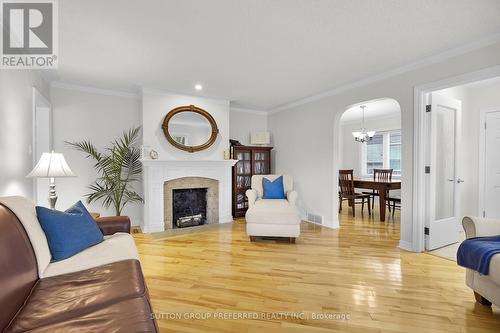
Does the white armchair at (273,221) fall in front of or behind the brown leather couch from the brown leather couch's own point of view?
in front

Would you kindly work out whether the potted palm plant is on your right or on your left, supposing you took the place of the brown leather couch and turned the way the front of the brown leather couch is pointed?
on your left

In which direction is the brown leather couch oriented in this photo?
to the viewer's right

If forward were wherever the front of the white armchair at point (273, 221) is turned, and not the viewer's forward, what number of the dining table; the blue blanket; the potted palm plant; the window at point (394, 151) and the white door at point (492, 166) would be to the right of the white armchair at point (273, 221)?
1

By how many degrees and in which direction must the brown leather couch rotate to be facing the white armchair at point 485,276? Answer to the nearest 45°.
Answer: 0° — it already faces it

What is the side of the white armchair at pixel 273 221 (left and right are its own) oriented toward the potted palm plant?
right

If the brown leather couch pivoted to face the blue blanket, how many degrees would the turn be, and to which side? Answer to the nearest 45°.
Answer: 0° — it already faces it

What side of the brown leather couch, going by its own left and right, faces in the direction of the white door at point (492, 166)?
front

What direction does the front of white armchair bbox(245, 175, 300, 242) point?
toward the camera

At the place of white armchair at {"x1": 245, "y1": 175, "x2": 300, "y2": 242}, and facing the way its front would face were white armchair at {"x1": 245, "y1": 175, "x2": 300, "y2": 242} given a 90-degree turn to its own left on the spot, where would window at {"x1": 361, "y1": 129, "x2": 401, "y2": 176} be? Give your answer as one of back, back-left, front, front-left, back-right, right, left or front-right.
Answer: front-left

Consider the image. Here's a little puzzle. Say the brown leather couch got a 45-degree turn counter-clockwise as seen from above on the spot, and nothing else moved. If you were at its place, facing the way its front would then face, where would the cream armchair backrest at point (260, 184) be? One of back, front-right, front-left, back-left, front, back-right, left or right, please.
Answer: front

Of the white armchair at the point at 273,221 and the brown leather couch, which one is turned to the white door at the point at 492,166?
the brown leather couch

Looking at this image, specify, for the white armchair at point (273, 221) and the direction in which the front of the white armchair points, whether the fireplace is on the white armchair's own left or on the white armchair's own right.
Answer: on the white armchair's own right

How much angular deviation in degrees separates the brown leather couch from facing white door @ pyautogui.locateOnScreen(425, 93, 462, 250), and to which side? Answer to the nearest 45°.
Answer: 0° — it already faces it
